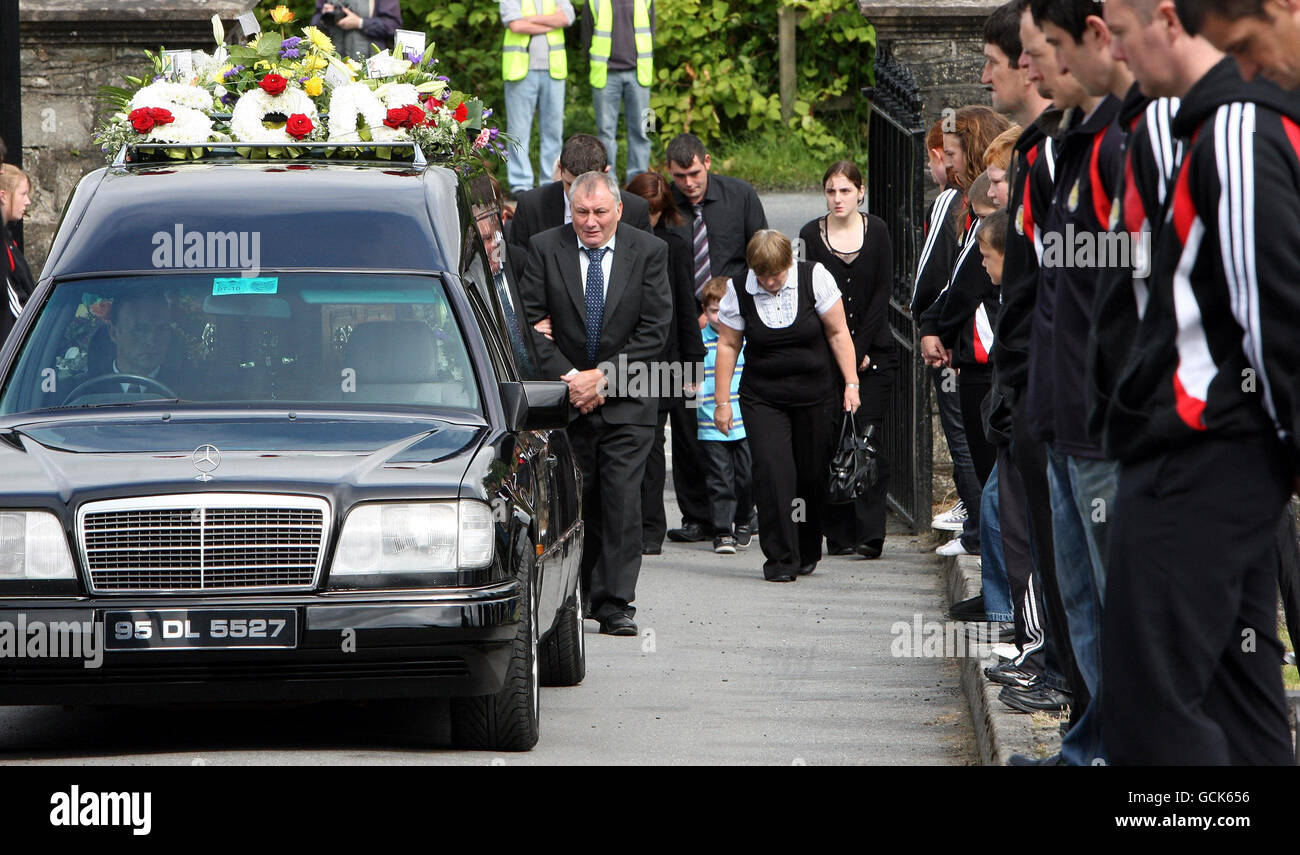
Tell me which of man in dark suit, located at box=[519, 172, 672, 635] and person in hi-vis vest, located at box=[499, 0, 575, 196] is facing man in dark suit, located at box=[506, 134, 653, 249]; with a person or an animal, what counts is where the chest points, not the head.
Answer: the person in hi-vis vest

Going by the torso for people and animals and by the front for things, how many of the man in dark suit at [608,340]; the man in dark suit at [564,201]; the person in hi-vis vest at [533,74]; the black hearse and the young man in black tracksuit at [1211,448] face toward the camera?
4

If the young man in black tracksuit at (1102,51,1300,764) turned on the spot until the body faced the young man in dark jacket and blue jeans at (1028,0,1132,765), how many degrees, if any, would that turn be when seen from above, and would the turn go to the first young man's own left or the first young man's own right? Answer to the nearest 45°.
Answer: approximately 90° to the first young man's own right

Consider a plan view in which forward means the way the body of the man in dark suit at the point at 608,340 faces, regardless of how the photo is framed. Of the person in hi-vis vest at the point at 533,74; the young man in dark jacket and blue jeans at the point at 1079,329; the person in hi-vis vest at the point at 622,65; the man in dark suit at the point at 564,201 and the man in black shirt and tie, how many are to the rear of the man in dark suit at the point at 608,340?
4

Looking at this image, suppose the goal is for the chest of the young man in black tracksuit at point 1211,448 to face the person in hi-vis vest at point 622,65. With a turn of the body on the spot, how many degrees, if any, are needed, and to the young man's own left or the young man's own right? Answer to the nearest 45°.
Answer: approximately 90° to the young man's own right

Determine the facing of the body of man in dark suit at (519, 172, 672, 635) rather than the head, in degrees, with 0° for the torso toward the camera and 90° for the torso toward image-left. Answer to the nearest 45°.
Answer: approximately 0°

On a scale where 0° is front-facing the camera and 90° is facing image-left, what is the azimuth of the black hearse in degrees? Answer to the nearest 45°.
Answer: approximately 0°

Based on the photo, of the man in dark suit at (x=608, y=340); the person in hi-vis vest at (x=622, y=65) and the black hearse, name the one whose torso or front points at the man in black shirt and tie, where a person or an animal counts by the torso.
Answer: the person in hi-vis vest

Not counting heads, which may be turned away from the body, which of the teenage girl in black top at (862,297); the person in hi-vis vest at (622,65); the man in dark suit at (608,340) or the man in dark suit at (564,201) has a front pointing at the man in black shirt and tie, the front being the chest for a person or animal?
the person in hi-vis vest

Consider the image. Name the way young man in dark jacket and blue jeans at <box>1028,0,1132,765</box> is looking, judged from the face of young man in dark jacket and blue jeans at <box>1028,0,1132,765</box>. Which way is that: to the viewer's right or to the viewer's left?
to the viewer's left

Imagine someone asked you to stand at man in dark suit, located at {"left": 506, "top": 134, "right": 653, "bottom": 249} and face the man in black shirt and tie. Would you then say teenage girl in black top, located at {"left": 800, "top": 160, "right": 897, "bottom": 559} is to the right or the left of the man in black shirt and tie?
right
